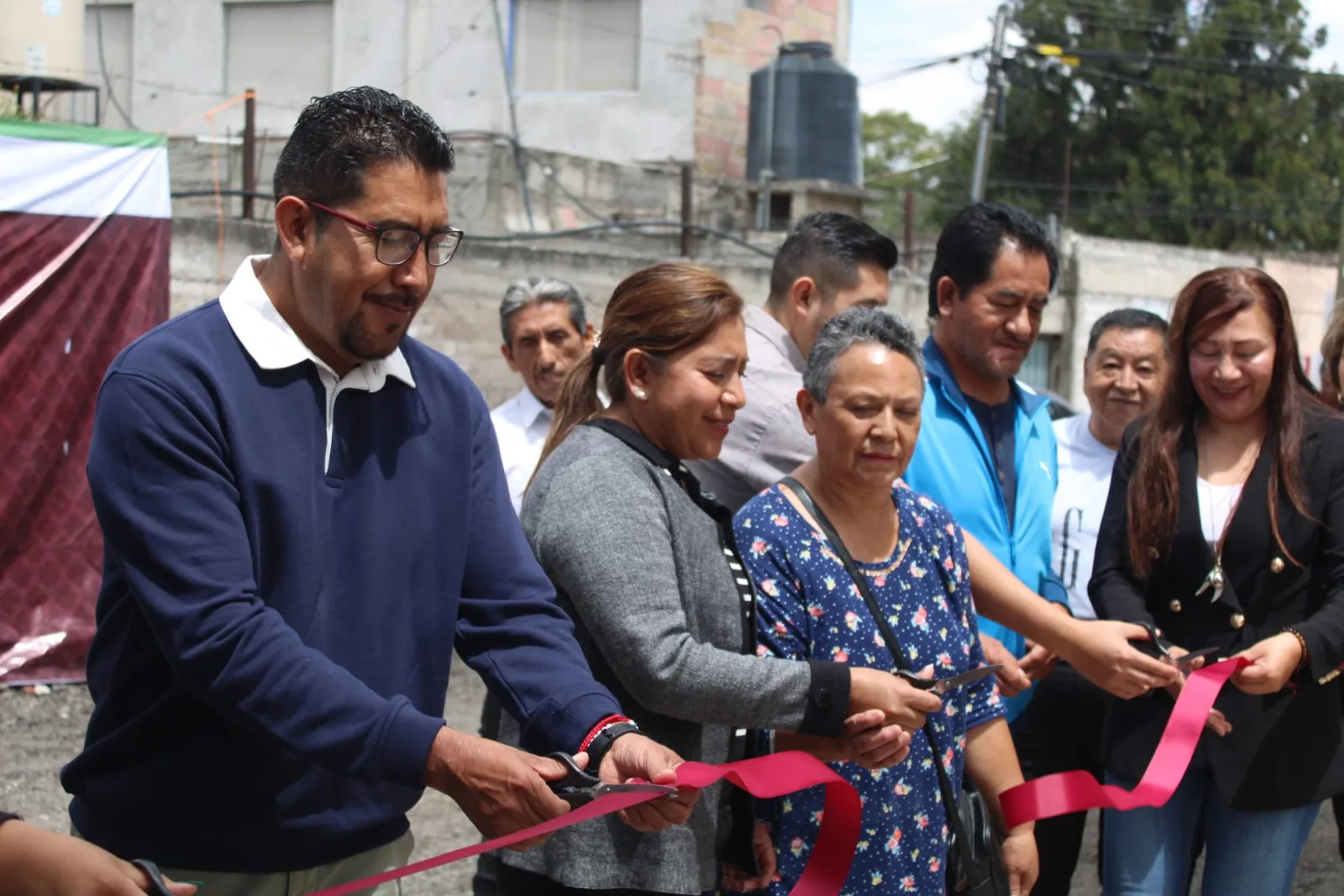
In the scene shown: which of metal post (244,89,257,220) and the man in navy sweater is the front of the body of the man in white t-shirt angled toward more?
the man in navy sweater

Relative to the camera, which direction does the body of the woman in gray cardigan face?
to the viewer's right

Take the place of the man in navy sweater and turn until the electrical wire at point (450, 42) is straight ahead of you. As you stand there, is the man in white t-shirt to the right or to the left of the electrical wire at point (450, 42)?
right

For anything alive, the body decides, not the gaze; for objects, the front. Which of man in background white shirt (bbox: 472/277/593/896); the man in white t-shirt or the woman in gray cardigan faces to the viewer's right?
the woman in gray cardigan

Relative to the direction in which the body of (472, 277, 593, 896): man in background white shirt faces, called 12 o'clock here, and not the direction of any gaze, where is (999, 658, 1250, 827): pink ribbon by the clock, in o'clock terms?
The pink ribbon is roughly at 11 o'clock from the man in background white shirt.

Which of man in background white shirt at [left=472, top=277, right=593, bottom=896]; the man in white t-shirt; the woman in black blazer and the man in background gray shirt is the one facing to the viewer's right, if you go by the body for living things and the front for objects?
the man in background gray shirt

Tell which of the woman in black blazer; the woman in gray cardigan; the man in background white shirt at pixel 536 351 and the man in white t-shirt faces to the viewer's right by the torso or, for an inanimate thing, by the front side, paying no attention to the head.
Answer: the woman in gray cardigan

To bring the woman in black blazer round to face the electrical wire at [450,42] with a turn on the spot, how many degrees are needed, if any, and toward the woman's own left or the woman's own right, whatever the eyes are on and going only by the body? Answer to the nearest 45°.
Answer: approximately 135° to the woman's own right

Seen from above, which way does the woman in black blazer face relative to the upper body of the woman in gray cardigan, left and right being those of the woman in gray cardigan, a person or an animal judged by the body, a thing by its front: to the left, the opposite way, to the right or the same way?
to the right

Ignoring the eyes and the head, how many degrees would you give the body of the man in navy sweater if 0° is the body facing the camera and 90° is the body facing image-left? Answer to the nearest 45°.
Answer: approximately 315°

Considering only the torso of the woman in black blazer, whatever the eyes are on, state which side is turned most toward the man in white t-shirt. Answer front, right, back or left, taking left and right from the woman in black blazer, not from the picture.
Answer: back

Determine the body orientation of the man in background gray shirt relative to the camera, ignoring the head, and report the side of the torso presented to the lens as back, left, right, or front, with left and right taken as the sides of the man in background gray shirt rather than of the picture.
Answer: right

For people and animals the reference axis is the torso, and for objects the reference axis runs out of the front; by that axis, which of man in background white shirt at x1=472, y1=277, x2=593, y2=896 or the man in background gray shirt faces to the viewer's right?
the man in background gray shirt
